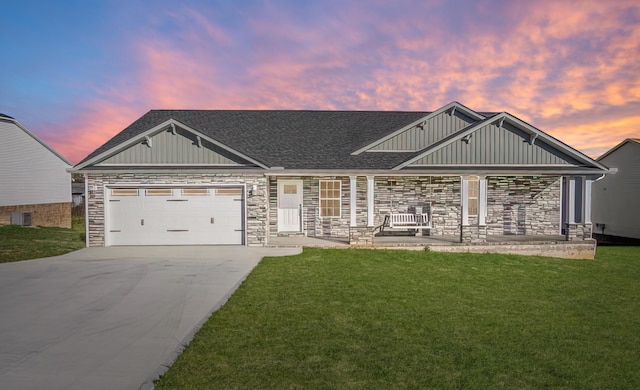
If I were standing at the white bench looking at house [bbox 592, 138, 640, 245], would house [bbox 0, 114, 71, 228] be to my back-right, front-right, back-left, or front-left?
back-left

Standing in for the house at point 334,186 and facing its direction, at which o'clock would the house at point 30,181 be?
the house at point 30,181 is roughly at 4 o'clock from the house at point 334,186.

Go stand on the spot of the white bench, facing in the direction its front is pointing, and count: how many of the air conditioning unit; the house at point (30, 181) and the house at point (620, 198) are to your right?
2

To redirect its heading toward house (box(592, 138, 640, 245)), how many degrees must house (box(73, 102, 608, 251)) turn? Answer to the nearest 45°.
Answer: approximately 135° to its left

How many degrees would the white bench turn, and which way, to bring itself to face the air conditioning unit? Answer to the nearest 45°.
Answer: approximately 90° to its right

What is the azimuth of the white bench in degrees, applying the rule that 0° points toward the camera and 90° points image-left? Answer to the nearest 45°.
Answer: approximately 0°

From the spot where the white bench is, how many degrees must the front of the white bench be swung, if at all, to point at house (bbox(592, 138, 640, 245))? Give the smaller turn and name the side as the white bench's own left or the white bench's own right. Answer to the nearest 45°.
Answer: approximately 135° to the white bench's own left

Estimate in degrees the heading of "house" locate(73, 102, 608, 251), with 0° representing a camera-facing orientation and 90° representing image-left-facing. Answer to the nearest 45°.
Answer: approximately 0°

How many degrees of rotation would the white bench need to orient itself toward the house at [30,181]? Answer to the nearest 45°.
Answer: approximately 90° to its right
